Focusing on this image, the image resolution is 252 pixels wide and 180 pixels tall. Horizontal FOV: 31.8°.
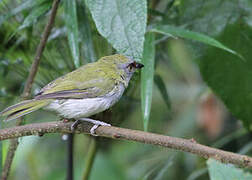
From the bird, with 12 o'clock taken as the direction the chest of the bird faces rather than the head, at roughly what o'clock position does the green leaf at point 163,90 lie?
The green leaf is roughly at 11 o'clock from the bird.

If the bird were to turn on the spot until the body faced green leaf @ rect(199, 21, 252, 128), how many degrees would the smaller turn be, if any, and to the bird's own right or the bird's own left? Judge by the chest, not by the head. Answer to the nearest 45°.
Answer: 0° — it already faces it

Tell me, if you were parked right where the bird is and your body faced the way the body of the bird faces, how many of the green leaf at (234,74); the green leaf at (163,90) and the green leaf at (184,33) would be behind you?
0

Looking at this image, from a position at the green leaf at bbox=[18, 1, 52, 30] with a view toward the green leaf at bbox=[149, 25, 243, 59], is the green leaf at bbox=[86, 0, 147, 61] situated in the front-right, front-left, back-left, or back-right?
front-right

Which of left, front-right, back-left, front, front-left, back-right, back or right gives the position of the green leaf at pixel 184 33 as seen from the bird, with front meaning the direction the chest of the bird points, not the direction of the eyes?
front

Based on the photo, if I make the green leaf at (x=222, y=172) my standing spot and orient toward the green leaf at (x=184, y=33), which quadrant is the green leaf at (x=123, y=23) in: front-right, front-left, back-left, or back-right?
front-left

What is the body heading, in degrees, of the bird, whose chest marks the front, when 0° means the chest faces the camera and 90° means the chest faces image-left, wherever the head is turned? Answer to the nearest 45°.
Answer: approximately 270°

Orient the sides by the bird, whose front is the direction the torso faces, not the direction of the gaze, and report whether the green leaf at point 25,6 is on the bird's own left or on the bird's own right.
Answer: on the bird's own left
